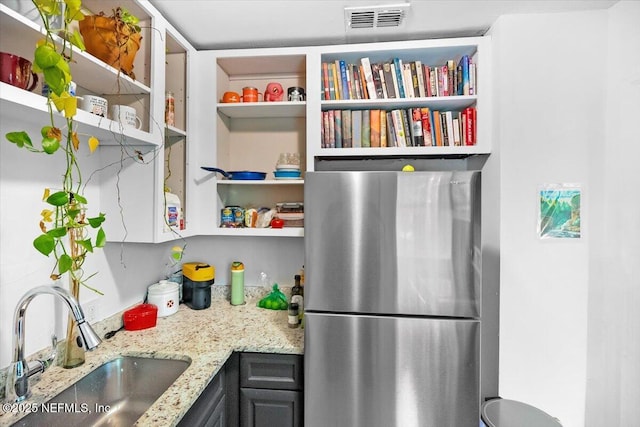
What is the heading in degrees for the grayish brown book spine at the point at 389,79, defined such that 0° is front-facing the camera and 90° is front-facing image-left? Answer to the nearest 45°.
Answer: approximately 0°

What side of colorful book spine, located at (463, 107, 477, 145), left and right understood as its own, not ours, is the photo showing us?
front

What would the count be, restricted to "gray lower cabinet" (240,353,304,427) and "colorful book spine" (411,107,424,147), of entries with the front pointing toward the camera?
2

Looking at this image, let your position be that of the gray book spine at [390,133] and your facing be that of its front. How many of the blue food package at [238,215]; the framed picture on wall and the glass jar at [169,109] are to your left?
1

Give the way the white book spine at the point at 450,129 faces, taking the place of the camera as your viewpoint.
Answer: facing the viewer

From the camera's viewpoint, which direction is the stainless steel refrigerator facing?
toward the camera

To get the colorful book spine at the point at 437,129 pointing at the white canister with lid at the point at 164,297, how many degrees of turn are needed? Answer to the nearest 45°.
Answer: approximately 90° to its right

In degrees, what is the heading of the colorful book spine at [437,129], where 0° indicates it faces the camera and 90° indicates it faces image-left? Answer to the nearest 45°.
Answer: approximately 0°

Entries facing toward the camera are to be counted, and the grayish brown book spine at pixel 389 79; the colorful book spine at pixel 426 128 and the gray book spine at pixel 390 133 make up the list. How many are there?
3

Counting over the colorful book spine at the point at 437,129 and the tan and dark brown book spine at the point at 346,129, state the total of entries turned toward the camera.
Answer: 2

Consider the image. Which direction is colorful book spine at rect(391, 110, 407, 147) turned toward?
toward the camera

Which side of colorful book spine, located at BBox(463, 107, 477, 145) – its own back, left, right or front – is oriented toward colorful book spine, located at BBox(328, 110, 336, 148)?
right
